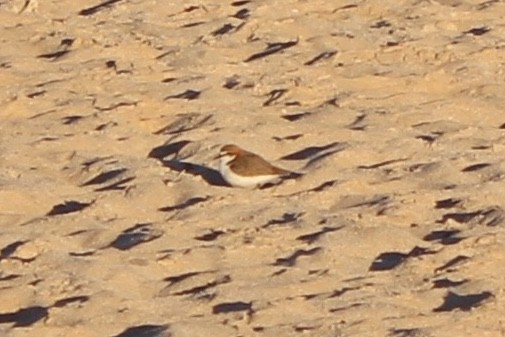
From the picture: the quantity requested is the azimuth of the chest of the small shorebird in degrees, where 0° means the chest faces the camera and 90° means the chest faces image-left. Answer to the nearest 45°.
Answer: approximately 90°
